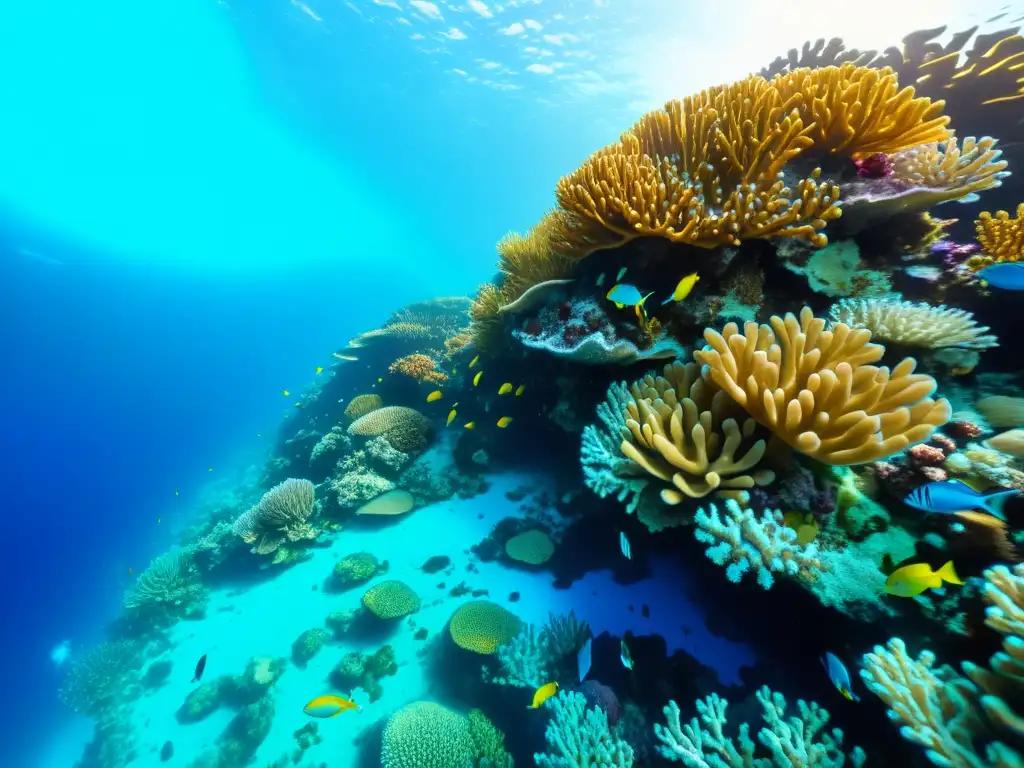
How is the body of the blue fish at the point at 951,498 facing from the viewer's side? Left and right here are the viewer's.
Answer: facing to the left of the viewer

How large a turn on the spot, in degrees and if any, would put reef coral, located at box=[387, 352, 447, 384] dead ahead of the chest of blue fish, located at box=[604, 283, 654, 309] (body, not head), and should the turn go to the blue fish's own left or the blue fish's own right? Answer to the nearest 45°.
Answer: approximately 45° to the blue fish's own right

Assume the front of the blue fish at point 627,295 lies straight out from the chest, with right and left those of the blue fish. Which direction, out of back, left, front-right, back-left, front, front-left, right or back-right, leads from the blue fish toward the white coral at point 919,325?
back

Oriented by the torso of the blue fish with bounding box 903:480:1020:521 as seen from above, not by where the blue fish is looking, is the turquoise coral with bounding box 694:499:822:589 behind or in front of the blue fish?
in front

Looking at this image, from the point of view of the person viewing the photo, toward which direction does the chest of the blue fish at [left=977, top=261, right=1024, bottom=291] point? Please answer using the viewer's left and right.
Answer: facing to the left of the viewer

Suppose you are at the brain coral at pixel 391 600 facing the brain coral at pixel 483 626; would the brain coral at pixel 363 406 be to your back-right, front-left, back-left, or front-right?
back-left

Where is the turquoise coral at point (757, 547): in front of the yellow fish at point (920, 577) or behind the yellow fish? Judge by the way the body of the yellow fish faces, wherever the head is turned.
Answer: in front

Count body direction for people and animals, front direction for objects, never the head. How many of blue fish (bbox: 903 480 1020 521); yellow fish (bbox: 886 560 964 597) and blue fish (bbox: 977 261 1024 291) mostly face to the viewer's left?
3

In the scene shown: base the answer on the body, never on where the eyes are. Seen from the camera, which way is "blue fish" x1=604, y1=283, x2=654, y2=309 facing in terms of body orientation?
to the viewer's left

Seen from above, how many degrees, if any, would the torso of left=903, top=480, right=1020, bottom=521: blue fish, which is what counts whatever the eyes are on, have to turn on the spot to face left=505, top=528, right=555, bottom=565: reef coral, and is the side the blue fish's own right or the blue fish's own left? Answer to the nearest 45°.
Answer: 0° — it already faces it

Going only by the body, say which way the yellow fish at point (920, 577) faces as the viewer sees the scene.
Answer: to the viewer's left
